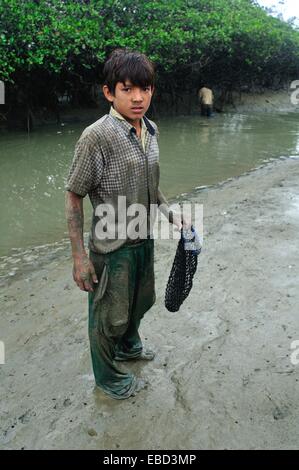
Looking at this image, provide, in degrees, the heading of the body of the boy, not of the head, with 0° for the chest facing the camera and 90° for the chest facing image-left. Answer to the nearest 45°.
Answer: approximately 315°

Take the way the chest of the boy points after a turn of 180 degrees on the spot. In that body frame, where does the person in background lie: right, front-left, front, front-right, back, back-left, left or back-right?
front-right
